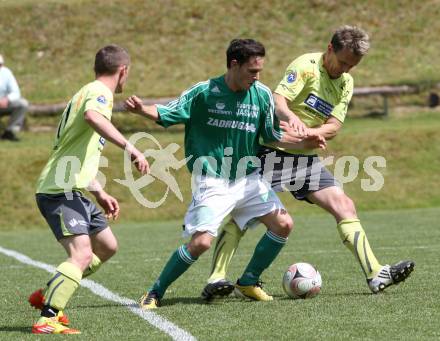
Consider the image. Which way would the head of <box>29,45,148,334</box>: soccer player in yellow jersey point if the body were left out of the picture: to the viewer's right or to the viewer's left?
to the viewer's right

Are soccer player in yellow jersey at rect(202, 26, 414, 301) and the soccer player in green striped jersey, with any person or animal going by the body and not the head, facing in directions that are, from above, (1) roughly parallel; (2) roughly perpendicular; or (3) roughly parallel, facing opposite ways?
roughly parallel

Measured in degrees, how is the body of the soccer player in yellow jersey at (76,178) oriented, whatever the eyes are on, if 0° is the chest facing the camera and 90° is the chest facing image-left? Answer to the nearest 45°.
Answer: approximately 270°

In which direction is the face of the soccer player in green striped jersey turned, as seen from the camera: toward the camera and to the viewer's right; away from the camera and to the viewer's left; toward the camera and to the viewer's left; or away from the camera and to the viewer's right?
toward the camera and to the viewer's right

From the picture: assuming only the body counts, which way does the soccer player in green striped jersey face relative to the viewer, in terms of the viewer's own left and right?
facing the viewer and to the right of the viewer

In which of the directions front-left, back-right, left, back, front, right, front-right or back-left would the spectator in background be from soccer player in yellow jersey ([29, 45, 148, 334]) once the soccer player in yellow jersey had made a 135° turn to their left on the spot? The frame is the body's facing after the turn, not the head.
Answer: front-right

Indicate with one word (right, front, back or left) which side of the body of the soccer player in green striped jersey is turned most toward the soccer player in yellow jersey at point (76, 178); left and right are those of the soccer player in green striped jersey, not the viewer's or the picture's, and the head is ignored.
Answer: right
